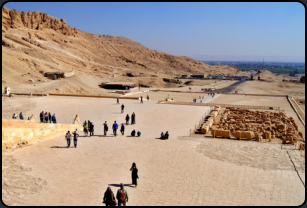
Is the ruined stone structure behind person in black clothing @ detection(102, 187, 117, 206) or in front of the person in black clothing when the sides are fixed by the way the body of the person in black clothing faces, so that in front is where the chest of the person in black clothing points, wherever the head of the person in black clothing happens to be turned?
in front

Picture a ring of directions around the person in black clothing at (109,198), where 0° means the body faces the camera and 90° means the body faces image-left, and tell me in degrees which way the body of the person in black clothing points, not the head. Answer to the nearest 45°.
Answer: approximately 180°

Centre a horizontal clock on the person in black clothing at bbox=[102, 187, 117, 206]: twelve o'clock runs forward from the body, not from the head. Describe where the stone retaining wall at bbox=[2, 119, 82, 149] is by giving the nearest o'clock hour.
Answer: The stone retaining wall is roughly at 11 o'clock from the person in black clothing.
